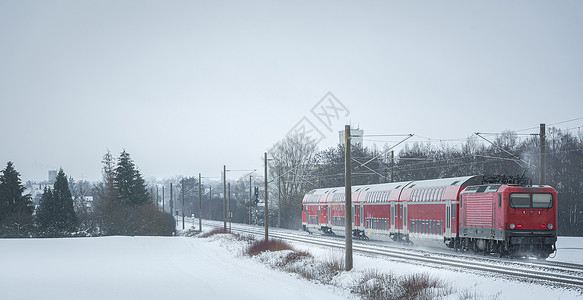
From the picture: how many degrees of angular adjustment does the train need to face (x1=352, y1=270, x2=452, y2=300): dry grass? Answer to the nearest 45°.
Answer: approximately 45° to its right

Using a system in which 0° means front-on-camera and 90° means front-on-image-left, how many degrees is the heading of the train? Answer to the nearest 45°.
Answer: approximately 315°

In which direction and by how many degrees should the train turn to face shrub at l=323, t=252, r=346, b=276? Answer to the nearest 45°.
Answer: approximately 90° to its right

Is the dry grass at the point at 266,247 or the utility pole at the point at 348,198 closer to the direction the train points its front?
the utility pole

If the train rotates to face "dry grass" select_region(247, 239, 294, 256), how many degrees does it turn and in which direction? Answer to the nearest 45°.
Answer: approximately 180°
